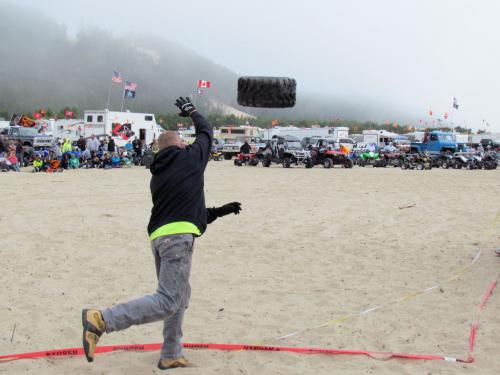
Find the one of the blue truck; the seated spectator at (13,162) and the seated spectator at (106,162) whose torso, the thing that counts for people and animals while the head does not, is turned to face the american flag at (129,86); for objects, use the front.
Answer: the blue truck

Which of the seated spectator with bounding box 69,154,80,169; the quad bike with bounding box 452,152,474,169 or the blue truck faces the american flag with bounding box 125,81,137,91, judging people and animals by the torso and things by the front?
the blue truck

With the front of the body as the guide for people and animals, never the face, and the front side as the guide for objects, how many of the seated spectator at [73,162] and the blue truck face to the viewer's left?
1

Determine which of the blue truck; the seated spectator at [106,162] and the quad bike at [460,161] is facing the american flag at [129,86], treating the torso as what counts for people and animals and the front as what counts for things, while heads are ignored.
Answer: the blue truck

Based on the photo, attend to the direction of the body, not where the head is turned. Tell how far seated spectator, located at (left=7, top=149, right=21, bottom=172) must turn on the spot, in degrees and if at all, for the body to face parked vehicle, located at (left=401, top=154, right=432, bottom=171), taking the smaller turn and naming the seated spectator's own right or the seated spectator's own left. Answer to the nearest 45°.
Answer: approximately 45° to the seated spectator's own left

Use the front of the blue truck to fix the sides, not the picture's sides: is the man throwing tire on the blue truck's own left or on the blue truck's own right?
on the blue truck's own left

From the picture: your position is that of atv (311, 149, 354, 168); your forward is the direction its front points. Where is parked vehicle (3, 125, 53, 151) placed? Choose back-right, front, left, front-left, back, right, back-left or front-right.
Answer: back-right

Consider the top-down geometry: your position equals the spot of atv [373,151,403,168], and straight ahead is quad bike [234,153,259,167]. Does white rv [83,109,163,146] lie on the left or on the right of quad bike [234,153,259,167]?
right

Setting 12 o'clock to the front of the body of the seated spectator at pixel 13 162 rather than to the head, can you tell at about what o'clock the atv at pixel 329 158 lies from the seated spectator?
The atv is roughly at 10 o'clock from the seated spectator.

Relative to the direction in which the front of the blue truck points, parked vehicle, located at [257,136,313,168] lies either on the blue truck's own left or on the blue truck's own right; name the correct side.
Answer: on the blue truck's own left

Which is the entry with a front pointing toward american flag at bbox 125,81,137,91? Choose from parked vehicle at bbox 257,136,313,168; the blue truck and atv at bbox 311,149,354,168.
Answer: the blue truck
